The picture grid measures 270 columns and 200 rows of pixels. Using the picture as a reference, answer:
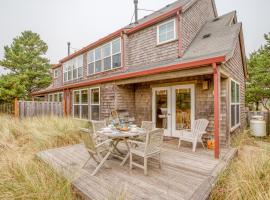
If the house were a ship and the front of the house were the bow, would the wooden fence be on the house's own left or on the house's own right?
on the house's own right

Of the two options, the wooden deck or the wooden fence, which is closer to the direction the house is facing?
the wooden deck
